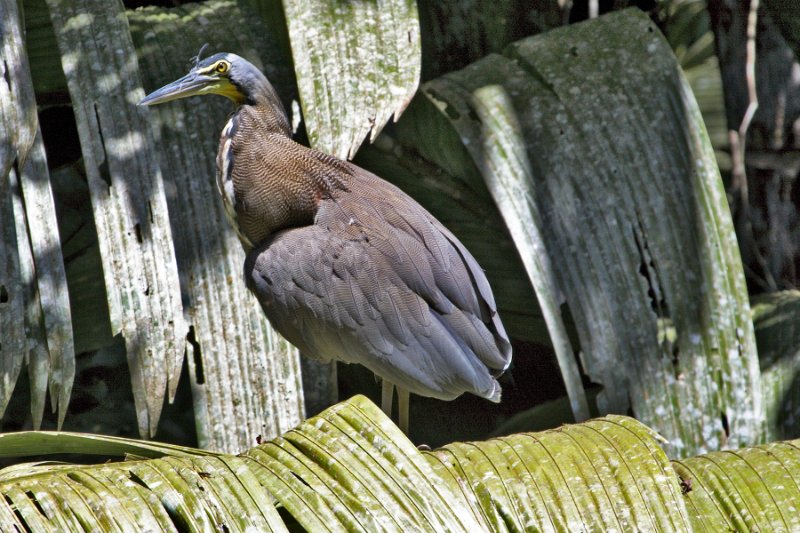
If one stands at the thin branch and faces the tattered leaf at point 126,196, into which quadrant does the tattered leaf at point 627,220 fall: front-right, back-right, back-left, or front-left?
front-left

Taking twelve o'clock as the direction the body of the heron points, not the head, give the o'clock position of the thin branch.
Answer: The thin branch is roughly at 5 o'clock from the heron.

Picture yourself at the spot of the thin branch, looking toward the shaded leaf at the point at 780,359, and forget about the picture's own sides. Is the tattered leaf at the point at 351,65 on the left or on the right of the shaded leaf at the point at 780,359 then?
right

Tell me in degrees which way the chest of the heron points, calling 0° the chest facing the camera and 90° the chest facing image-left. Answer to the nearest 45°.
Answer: approximately 90°

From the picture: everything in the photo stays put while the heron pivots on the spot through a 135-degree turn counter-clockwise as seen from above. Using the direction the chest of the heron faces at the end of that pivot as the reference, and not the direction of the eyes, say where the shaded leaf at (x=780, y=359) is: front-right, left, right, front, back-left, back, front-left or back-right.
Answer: front-left

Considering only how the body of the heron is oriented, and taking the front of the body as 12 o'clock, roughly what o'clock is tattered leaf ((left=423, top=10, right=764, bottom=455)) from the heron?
The tattered leaf is roughly at 6 o'clock from the heron.
